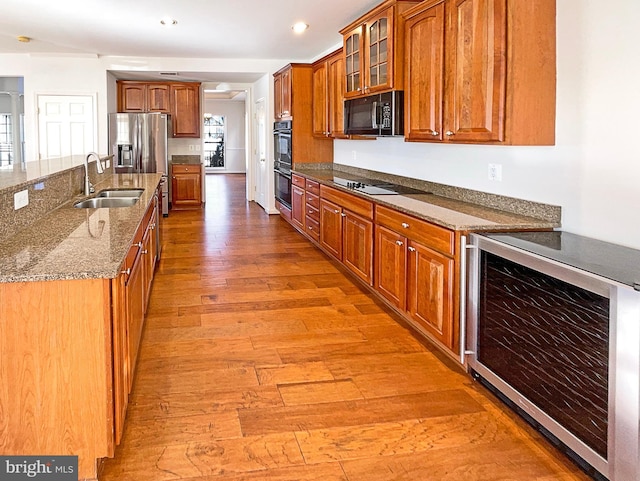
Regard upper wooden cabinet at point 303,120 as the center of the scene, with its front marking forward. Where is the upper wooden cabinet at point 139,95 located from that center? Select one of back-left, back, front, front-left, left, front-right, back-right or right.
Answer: front-right

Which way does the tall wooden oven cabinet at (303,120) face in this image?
to the viewer's left

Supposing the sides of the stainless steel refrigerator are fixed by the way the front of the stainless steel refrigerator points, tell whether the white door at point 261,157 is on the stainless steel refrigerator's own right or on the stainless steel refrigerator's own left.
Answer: on the stainless steel refrigerator's own left

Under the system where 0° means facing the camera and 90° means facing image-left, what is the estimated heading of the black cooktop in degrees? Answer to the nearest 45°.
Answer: approximately 45°

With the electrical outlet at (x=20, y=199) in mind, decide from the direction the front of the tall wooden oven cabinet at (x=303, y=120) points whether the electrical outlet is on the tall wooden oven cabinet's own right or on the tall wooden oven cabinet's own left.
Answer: on the tall wooden oven cabinet's own left

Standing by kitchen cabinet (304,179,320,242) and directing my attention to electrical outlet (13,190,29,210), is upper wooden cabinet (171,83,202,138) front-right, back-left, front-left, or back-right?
back-right

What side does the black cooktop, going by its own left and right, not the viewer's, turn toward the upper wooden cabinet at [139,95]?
right

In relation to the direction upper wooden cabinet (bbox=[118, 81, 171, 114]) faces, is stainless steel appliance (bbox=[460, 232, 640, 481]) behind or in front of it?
in front

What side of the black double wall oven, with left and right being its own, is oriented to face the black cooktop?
left

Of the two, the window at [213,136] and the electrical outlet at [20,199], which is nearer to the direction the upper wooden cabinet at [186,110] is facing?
the electrical outlet

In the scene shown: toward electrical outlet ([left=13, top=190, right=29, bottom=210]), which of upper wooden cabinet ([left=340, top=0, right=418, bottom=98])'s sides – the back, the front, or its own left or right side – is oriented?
front
